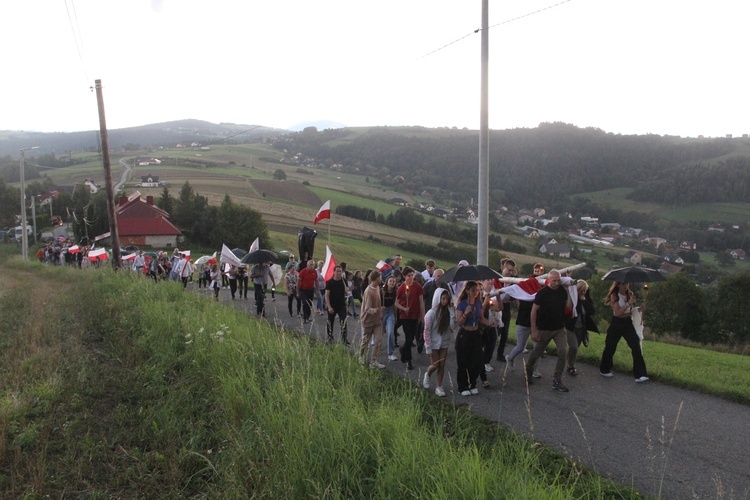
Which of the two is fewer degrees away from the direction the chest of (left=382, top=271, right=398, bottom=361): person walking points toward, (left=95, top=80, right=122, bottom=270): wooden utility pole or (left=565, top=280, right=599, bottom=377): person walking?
the person walking

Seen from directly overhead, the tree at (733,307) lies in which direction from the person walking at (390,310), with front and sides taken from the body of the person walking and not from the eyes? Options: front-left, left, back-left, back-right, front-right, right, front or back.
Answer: left

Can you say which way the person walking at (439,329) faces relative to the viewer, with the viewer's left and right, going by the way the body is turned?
facing the viewer and to the right of the viewer

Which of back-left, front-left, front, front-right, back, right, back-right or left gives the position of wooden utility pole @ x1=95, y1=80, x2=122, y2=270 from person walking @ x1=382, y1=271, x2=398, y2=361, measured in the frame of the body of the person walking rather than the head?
back
